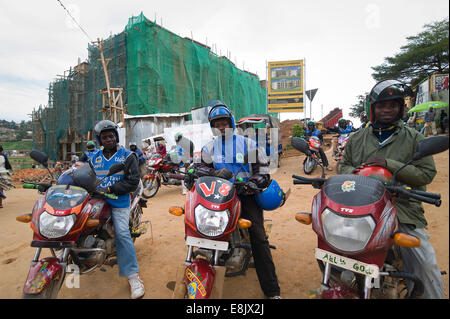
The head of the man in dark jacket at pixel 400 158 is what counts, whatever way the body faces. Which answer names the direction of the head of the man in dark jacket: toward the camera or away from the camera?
toward the camera

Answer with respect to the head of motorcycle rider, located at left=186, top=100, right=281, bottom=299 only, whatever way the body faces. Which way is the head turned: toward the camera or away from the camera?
toward the camera

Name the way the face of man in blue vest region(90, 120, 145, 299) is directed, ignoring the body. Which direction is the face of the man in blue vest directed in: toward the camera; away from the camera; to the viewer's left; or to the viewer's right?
toward the camera

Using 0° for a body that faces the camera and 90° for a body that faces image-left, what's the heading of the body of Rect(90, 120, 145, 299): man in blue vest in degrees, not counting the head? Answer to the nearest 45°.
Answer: approximately 0°

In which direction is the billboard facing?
toward the camera

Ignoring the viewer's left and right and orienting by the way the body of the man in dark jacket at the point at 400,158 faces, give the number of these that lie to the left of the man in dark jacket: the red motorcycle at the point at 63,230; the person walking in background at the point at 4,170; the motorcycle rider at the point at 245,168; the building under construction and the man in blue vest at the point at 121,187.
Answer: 0

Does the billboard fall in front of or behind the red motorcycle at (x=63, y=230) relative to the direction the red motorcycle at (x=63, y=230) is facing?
behind

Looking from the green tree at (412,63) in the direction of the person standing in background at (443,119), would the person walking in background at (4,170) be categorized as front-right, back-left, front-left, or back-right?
front-right

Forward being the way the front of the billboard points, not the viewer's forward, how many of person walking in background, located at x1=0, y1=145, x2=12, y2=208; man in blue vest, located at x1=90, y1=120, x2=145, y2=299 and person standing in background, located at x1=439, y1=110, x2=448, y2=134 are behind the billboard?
0

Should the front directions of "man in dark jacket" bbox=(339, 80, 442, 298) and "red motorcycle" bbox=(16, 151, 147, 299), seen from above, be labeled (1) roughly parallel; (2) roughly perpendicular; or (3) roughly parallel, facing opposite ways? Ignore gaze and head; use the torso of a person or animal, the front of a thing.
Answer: roughly parallel

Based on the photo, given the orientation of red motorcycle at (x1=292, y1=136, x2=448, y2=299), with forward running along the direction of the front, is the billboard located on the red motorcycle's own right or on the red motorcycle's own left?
on the red motorcycle's own right

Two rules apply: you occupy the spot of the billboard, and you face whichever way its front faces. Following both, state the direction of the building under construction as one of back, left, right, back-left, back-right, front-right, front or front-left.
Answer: right

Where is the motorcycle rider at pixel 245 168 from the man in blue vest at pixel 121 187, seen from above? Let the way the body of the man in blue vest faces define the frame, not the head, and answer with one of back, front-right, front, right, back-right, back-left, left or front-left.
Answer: front-left

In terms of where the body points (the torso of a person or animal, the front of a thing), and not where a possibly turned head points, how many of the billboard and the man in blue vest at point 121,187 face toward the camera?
2

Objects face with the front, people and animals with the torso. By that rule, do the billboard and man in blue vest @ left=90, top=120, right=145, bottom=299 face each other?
no

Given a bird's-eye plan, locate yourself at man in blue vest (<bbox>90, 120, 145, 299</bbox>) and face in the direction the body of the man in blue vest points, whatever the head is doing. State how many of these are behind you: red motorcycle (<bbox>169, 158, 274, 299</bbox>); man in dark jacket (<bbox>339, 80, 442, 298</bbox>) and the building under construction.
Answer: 1

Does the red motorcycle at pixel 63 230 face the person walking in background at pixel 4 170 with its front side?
no

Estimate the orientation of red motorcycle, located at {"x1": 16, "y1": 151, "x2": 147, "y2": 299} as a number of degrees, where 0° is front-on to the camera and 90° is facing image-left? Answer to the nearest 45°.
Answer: approximately 45°

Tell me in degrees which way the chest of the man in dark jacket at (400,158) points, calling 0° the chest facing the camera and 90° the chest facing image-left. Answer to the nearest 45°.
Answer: approximately 0°

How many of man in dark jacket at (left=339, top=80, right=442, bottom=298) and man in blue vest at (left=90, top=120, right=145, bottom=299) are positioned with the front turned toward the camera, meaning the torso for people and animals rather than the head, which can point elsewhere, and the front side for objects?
2

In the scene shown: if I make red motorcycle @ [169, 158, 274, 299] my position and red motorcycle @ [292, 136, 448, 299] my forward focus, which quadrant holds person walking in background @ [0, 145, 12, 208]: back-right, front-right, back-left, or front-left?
back-left
